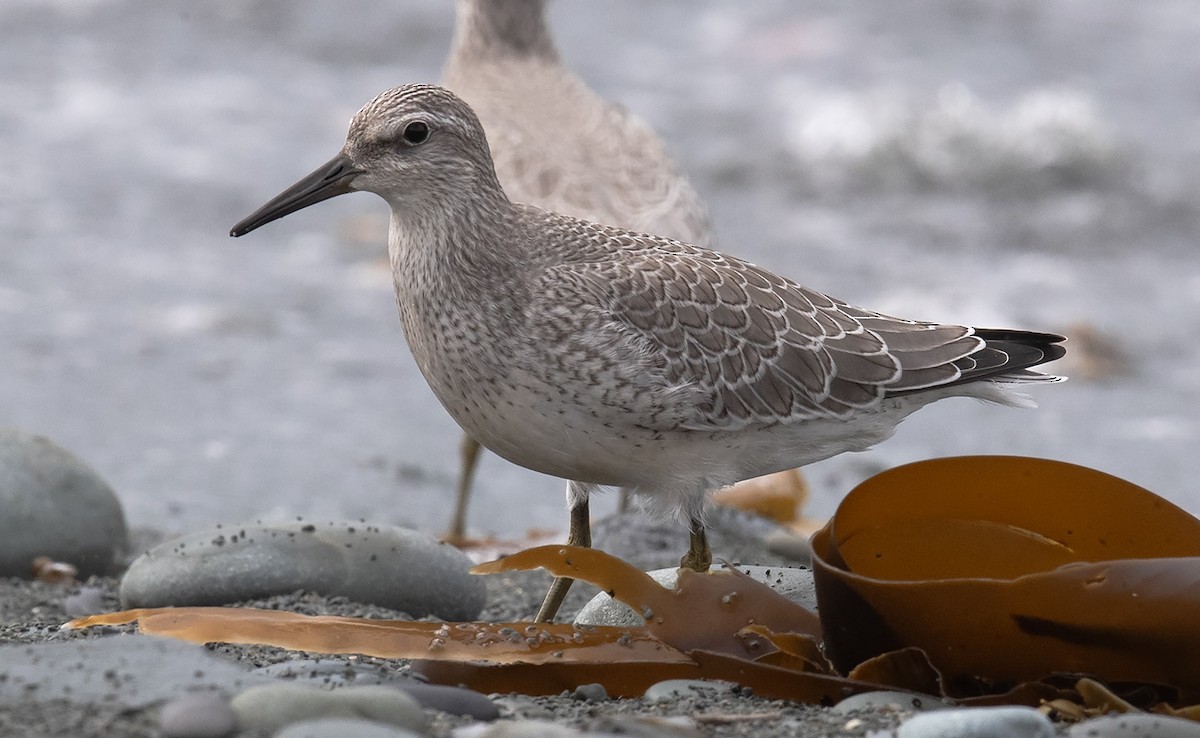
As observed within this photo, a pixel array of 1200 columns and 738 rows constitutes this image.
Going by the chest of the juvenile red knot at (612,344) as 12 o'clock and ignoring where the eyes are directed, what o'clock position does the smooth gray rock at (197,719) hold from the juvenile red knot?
The smooth gray rock is roughly at 10 o'clock from the juvenile red knot.

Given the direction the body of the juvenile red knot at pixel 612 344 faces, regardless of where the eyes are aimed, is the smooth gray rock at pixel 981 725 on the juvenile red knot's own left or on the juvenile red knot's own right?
on the juvenile red knot's own left

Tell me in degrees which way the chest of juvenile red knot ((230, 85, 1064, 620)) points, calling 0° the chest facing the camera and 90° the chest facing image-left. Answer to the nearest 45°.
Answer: approximately 90°

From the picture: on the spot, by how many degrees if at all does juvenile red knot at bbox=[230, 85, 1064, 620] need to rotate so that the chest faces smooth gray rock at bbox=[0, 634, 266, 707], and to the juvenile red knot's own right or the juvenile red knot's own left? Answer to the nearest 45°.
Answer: approximately 45° to the juvenile red knot's own left

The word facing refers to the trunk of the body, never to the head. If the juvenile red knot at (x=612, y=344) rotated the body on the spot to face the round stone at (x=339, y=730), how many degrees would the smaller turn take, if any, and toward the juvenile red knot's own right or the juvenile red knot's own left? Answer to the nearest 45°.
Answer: approximately 90° to the juvenile red knot's own left
